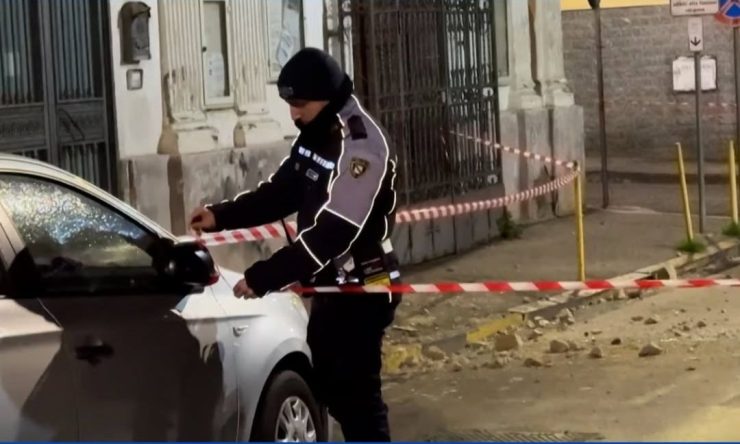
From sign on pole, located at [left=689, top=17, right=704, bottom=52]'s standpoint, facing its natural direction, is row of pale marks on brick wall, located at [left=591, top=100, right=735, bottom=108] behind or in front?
behind

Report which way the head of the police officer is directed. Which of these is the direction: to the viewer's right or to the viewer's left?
to the viewer's left

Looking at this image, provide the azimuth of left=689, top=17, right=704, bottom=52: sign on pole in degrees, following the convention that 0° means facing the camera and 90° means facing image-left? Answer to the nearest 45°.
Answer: approximately 0°

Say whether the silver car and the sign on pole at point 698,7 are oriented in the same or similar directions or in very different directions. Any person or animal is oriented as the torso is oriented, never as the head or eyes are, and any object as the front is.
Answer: very different directions

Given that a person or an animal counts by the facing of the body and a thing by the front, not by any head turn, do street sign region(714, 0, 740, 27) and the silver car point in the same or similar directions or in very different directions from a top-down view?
very different directions

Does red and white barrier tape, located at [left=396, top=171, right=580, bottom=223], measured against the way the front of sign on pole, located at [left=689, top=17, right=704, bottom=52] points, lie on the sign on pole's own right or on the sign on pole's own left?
on the sign on pole's own right

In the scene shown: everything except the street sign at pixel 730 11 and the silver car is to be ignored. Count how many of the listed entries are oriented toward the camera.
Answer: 1

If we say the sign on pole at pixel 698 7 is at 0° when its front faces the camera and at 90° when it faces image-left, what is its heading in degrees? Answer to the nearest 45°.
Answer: approximately 0°
